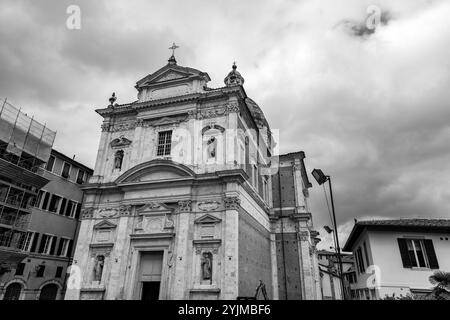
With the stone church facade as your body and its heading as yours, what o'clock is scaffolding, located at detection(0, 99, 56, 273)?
The scaffolding is roughly at 2 o'clock from the stone church facade.

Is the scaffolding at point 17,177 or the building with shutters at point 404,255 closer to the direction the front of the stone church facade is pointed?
the scaffolding

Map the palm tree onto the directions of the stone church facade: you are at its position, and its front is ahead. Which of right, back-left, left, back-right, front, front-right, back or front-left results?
left

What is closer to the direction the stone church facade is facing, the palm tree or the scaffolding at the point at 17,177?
the scaffolding

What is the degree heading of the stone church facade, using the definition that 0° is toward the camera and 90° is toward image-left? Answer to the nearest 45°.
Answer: approximately 45°

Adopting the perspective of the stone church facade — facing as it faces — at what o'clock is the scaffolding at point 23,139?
The scaffolding is roughly at 2 o'clock from the stone church facade.

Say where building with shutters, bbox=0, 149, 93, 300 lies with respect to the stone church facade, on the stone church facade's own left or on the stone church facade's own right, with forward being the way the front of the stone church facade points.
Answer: on the stone church facade's own right

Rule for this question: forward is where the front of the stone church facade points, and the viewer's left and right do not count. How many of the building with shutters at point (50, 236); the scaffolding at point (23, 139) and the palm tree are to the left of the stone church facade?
1
